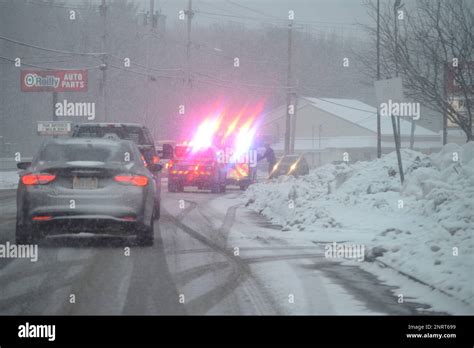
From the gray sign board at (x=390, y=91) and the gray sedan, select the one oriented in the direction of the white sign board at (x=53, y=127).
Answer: the gray sedan

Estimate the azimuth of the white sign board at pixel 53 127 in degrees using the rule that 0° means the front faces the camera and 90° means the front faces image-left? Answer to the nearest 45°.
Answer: approximately 0°

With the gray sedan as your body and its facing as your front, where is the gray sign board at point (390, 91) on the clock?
The gray sign board is roughly at 2 o'clock from the gray sedan.

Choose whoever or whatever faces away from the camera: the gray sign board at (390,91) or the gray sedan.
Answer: the gray sedan

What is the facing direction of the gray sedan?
away from the camera

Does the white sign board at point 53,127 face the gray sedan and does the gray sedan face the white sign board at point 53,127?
yes

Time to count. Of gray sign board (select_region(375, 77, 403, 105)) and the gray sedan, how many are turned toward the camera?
1

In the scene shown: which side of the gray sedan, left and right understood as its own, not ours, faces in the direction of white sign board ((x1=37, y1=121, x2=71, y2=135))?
front

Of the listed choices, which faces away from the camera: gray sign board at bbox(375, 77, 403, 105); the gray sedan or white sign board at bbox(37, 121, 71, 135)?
the gray sedan

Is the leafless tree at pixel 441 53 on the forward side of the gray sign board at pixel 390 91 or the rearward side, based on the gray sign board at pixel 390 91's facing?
on the rearward side

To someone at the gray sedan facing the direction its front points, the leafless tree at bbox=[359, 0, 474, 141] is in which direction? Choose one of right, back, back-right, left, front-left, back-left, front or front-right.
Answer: front-right

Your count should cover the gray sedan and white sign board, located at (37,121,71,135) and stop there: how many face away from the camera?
1
